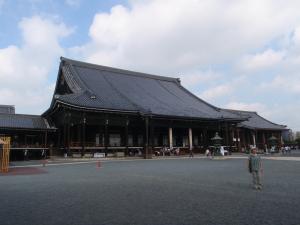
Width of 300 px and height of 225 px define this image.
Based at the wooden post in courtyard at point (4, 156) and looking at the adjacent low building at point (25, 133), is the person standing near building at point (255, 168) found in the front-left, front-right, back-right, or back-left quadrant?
back-right

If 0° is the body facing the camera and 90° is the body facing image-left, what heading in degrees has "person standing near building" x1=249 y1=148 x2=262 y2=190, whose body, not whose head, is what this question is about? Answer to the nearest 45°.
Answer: approximately 0°

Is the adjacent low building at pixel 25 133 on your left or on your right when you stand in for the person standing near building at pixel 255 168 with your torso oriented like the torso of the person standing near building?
on your right

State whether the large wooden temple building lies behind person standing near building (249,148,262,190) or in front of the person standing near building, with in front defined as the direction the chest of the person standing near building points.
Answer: behind

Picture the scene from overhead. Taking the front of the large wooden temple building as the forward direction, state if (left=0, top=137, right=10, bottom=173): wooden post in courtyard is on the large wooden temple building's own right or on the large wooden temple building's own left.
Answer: on the large wooden temple building's own right

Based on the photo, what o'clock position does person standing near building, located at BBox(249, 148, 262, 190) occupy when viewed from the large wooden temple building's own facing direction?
The person standing near building is roughly at 1 o'clock from the large wooden temple building.

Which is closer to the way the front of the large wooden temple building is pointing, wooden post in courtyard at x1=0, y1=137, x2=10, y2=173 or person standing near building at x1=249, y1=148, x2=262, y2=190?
the person standing near building
